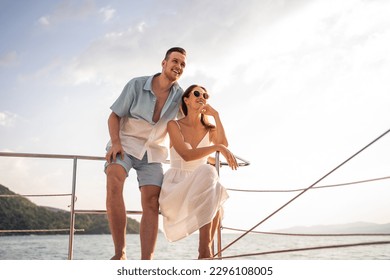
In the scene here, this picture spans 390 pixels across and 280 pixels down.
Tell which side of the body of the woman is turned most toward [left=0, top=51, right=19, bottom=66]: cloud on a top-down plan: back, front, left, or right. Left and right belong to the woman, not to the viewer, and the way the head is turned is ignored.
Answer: back

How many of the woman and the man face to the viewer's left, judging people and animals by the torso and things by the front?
0

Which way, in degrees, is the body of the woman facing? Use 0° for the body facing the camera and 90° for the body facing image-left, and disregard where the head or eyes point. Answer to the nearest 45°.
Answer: approximately 315°

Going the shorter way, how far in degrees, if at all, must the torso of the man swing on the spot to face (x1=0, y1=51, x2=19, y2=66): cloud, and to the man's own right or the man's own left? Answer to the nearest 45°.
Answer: approximately 135° to the man's own right

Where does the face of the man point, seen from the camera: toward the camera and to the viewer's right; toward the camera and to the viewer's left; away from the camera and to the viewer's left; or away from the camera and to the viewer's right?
toward the camera and to the viewer's right

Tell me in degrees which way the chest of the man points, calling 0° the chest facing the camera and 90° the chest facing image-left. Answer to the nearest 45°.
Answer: approximately 0°
